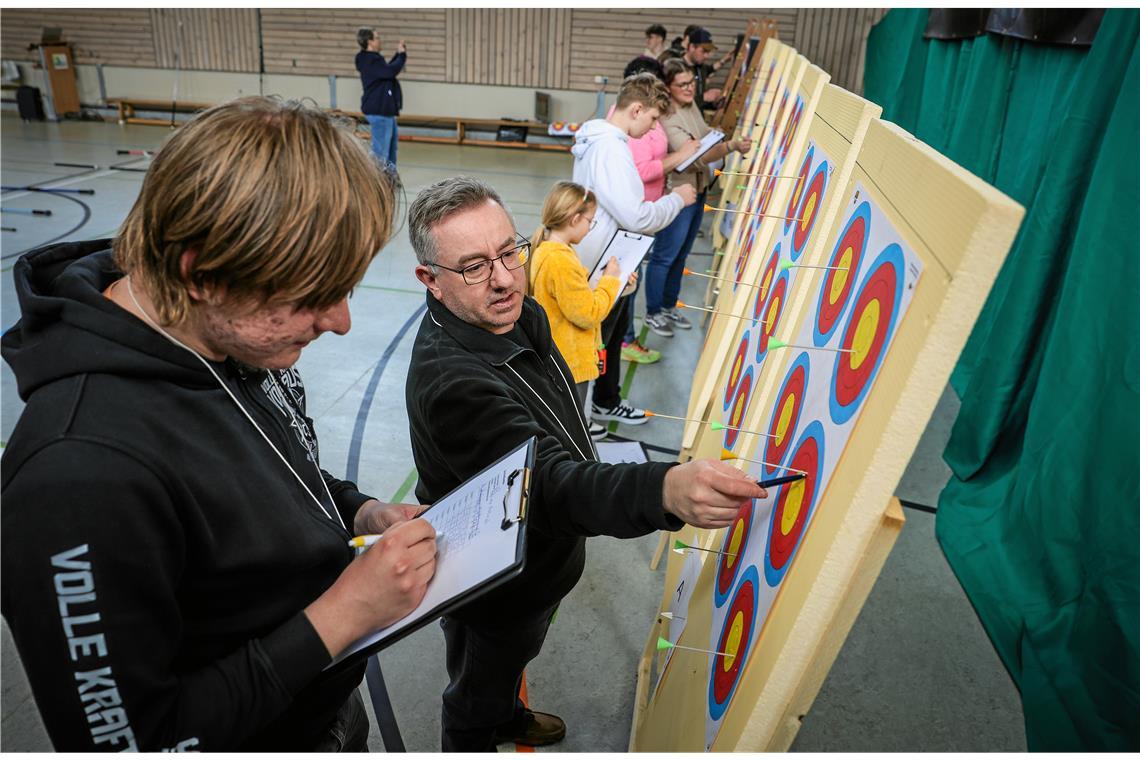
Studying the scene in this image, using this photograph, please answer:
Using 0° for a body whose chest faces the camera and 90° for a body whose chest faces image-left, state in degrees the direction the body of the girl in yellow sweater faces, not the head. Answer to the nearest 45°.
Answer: approximately 270°

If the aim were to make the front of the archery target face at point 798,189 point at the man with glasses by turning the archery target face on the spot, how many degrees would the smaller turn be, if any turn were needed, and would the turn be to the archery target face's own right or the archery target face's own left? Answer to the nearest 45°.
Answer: approximately 45° to the archery target face's own left

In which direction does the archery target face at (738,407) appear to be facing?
to the viewer's left

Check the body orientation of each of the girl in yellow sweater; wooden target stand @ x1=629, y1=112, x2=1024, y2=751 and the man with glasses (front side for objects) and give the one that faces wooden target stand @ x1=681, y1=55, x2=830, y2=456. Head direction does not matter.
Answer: the girl in yellow sweater

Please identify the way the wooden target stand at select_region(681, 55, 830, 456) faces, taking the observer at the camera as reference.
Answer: facing to the left of the viewer

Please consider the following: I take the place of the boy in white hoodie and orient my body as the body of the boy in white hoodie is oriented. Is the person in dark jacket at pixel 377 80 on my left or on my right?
on my left

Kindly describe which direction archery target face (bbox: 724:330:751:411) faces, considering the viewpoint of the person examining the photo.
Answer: facing to the left of the viewer

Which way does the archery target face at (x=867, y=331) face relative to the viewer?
to the viewer's left

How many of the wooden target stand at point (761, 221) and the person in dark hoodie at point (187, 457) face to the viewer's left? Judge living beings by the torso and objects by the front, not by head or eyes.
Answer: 1

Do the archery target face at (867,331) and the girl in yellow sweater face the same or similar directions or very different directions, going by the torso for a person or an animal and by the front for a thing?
very different directions

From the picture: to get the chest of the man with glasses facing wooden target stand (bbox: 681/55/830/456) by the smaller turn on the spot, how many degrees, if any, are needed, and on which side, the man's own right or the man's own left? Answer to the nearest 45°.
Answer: approximately 90° to the man's own left

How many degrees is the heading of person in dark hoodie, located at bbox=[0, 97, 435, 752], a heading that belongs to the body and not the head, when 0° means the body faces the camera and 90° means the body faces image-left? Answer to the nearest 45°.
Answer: approximately 270°

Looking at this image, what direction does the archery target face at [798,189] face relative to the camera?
to the viewer's left
